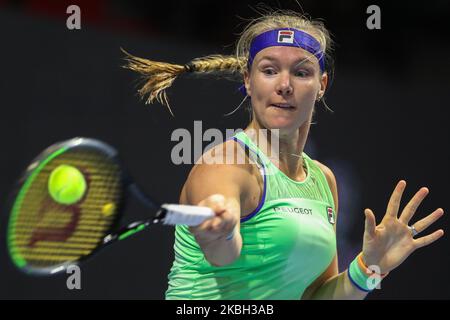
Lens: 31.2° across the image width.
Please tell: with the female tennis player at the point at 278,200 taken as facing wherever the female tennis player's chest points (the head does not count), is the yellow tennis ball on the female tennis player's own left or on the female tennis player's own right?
on the female tennis player's own right
